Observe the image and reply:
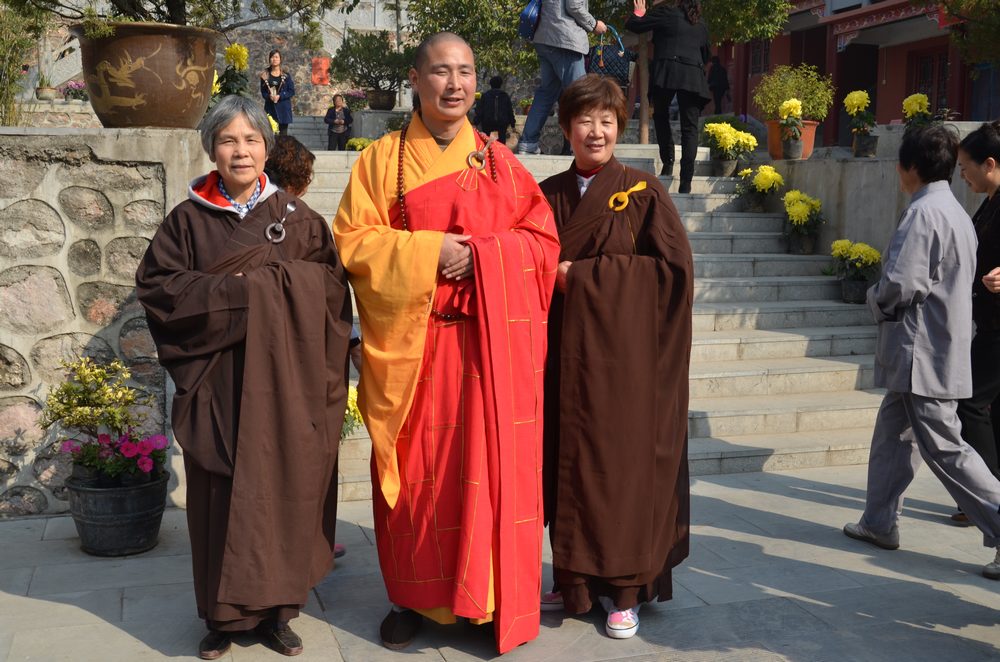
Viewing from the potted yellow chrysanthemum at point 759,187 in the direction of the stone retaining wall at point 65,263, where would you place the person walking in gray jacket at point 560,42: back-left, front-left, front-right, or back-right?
front-right

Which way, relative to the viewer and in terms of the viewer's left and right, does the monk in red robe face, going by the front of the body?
facing the viewer

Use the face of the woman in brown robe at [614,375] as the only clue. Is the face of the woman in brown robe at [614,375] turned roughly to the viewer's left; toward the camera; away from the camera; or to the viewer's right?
toward the camera

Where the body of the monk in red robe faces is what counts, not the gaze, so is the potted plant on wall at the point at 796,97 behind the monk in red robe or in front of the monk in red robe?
behind

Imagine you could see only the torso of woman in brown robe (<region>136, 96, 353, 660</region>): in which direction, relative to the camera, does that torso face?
toward the camera

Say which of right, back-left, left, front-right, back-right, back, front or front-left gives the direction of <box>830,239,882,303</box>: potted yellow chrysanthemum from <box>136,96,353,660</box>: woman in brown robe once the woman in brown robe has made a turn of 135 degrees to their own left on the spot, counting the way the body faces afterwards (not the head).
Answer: front

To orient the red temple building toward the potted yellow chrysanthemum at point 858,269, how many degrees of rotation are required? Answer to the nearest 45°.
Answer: approximately 45° to its left

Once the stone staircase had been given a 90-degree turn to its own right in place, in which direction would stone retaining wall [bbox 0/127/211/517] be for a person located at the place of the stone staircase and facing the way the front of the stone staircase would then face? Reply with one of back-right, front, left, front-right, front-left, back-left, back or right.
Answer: front-left

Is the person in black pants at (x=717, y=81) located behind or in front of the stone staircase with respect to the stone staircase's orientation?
behind

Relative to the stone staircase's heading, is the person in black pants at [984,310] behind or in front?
in front

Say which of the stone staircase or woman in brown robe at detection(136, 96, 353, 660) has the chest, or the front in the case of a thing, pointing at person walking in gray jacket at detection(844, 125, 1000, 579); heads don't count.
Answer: the stone staircase

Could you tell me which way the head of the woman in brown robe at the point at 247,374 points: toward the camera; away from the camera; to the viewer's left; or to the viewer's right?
toward the camera

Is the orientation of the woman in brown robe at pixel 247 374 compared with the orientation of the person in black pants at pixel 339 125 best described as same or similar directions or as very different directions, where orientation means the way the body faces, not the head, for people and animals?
same or similar directions

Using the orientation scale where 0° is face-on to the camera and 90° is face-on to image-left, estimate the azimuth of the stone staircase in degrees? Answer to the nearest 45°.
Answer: approximately 0°
